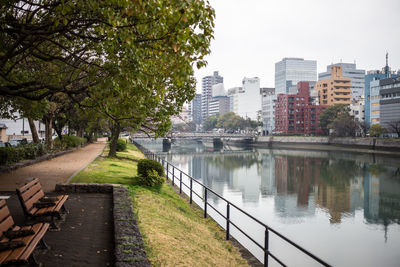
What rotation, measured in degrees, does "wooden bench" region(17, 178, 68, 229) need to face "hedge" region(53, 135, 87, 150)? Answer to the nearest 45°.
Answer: approximately 90° to its left

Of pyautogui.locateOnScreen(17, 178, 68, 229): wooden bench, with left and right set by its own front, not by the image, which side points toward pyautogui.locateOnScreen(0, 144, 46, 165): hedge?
left

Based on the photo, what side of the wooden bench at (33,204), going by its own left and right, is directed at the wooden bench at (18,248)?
right

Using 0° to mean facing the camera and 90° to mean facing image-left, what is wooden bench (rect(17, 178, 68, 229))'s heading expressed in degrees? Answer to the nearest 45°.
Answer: approximately 270°

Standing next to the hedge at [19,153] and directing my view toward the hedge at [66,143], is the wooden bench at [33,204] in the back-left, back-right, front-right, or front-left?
back-right

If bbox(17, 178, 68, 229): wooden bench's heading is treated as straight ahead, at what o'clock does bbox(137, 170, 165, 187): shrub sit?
The shrub is roughly at 10 o'clock from the wooden bench.

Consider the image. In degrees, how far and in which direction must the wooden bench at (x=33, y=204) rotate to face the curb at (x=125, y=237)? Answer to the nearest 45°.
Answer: approximately 45° to its right

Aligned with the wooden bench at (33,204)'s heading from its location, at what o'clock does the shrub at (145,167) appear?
The shrub is roughly at 10 o'clock from the wooden bench.
